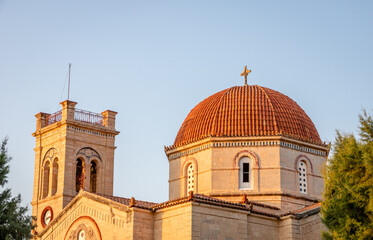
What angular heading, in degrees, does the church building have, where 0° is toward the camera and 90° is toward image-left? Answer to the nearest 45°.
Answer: approximately 45°

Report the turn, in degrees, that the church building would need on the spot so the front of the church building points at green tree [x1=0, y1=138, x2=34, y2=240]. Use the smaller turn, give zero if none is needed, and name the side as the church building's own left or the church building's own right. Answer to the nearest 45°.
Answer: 0° — it already faces it
